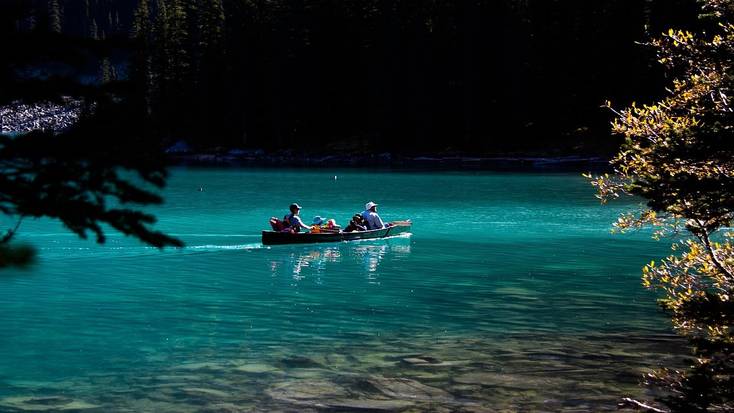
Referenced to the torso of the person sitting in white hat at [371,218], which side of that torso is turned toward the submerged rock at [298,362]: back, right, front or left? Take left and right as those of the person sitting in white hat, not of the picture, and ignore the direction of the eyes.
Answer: right

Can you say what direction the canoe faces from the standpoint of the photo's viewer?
facing to the right of the viewer

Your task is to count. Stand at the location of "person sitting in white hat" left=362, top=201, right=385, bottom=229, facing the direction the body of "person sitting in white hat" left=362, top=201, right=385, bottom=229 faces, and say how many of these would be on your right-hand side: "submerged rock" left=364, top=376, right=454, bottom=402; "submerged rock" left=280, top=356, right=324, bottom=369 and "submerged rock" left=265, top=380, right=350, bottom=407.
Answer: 3

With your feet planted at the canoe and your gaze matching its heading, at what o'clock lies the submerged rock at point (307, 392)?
The submerged rock is roughly at 3 o'clock from the canoe.

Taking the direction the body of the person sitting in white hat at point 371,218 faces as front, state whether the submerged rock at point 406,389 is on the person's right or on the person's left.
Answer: on the person's right

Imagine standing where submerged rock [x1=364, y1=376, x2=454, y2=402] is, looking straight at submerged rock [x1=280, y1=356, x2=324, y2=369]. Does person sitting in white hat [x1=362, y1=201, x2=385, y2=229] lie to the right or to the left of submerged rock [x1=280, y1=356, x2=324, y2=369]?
right

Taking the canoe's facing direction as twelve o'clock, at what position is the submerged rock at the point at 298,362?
The submerged rock is roughly at 3 o'clock from the canoe.

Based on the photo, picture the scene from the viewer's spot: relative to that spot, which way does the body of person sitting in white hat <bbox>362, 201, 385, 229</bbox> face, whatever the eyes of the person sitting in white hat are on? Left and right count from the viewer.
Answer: facing to the right of the viewer

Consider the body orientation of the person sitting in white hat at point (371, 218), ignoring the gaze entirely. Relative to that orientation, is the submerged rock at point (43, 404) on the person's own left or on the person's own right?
on the person's own right

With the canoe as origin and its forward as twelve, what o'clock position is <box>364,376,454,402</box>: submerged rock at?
The submerged rock is roughly at 3 o'clock from the canoe.

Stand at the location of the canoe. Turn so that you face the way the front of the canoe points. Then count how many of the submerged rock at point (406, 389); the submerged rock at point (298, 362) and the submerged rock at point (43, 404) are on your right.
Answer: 3
